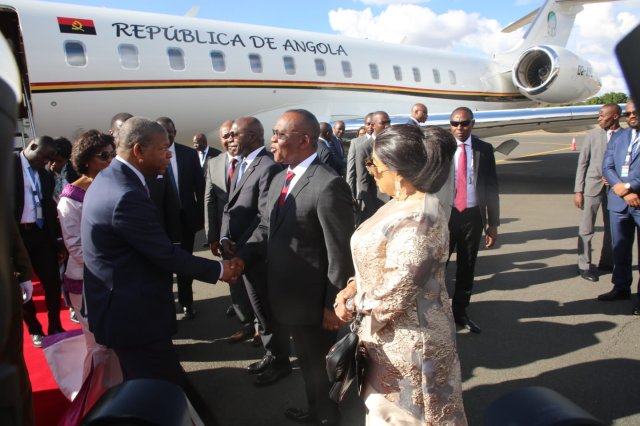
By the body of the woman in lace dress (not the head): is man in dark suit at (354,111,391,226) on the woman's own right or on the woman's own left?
on the woman's own right

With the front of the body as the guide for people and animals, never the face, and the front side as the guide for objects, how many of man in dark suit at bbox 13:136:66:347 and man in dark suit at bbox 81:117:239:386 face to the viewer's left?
0

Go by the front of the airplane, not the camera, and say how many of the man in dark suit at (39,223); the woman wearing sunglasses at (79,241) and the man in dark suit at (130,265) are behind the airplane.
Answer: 0

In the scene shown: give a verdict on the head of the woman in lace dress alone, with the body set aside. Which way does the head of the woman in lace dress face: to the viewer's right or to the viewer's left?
to the viewer's left

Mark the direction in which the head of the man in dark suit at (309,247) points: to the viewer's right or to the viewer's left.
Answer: to the viewer's left

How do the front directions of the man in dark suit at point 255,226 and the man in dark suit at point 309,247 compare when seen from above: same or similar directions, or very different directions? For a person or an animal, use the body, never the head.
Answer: same or similar directions

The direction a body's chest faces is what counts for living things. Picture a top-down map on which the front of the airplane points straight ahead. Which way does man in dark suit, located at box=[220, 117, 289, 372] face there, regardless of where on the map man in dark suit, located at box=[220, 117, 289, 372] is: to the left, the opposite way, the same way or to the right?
the same way

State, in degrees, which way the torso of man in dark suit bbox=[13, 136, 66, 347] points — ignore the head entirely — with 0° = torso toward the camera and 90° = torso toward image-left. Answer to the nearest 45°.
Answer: approximately 315°

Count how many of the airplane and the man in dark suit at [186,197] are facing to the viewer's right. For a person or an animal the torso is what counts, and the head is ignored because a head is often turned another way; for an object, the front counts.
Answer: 0

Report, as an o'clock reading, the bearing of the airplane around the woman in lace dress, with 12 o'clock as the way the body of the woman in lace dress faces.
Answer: The airplane is roughly at 2 o'clock from the woman in lace dress.

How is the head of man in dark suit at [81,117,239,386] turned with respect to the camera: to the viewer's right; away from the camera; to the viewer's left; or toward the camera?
to the viewer's right

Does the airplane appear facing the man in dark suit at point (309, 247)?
no

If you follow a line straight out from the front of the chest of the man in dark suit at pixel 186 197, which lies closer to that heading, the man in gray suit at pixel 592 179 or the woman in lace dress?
the woman in lace dress

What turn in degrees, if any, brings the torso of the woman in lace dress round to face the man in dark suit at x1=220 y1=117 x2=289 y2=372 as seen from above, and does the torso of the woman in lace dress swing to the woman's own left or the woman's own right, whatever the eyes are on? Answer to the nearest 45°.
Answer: approximately 45° to the woman's own right

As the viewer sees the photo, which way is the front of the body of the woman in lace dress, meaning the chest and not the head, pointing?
to the viewer's left

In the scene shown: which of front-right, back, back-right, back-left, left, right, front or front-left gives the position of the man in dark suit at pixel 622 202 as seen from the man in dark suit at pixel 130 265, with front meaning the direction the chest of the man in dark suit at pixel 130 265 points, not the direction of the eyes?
front

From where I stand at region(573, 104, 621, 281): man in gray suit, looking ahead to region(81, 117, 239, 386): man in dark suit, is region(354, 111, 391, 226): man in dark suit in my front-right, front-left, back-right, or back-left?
front-right

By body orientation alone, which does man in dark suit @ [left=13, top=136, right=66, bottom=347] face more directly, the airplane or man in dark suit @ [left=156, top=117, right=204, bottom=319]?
the man in dark suit

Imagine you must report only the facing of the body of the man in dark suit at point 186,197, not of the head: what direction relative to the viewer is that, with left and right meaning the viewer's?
facing the viewer and to the left of the viewer
